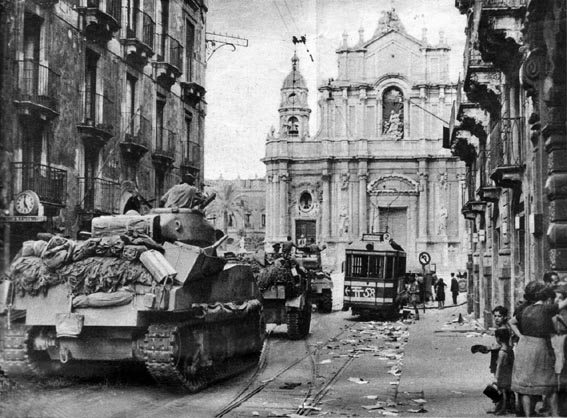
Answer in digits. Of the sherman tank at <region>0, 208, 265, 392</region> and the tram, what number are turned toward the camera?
1

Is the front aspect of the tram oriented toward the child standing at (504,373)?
yes

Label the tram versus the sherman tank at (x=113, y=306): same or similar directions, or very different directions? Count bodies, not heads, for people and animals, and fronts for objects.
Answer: very different directions

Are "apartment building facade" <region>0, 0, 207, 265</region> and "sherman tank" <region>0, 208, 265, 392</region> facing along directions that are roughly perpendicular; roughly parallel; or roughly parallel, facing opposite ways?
roughly perpendicular

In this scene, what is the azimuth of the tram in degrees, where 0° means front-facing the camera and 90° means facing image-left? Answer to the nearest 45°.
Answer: approximately 0°

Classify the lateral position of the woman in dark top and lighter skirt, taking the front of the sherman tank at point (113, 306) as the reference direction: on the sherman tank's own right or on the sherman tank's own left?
on the sherman tank's own right

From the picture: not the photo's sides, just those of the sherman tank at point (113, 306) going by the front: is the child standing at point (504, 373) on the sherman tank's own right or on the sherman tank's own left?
on the sherman tank's own right

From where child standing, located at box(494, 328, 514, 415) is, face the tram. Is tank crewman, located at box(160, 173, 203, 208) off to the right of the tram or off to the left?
left

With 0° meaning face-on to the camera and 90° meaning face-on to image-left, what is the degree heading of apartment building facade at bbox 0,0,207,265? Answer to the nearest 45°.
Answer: approximately 315°

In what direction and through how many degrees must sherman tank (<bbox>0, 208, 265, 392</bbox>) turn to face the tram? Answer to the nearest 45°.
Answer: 0° — it already faces it

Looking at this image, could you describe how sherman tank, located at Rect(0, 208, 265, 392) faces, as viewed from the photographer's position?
facing away from the viewer and to the right of the viewer

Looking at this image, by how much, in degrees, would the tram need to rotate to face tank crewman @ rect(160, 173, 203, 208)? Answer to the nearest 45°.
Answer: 0° — it already faces them
